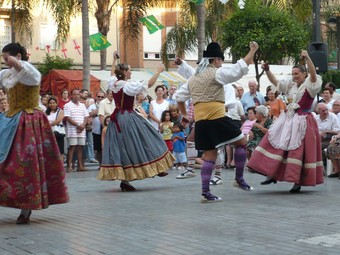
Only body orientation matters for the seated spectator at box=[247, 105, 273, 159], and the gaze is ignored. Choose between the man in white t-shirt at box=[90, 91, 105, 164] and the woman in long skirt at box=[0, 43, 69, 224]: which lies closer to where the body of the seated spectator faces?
the woman in long skirt

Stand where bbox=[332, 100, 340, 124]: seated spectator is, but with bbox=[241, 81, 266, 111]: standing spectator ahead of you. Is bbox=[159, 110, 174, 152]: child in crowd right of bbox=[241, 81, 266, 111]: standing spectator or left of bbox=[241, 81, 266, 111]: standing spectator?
left

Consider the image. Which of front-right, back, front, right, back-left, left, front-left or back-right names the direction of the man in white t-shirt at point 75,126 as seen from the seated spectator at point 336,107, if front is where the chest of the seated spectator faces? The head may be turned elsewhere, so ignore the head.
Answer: front-right

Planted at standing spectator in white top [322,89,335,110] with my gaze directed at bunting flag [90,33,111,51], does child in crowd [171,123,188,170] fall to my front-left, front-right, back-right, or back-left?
front-left

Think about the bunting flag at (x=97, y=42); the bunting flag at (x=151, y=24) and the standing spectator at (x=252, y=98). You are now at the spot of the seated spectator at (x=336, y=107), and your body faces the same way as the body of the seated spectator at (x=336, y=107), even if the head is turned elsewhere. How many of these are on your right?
3

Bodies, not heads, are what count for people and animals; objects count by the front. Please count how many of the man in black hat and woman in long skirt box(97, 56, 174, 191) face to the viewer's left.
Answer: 0

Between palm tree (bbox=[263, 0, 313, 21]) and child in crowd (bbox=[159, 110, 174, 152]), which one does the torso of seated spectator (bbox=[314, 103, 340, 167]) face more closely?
the child in crowd

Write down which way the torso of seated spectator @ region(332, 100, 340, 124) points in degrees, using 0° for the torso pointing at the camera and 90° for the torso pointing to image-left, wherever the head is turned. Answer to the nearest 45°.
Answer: approximately 45°

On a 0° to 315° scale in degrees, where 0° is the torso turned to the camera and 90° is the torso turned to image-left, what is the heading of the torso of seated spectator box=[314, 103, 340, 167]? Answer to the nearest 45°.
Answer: approximately 45°
